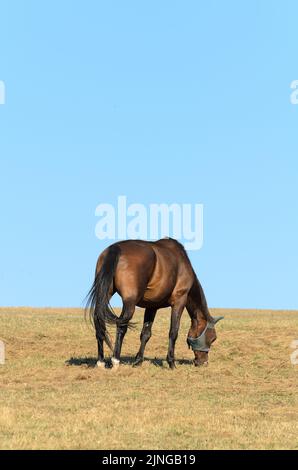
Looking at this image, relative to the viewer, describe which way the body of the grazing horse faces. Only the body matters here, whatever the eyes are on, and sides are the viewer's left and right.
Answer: facing away from the viewer and to the right of the viewer
